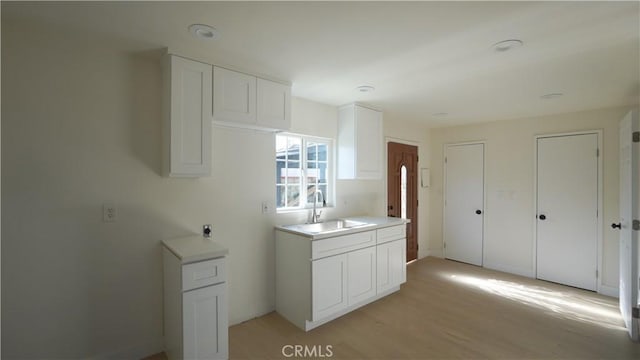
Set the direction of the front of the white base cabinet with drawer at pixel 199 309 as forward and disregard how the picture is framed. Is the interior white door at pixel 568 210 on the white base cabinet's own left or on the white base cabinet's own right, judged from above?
on the white base cabinet's own left

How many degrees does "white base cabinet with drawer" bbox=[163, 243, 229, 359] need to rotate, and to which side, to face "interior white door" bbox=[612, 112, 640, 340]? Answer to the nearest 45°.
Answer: approximately 45° to its left

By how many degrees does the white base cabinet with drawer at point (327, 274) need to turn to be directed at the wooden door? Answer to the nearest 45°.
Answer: approximately 90° to its left

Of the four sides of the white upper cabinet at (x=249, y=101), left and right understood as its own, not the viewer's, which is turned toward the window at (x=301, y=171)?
left

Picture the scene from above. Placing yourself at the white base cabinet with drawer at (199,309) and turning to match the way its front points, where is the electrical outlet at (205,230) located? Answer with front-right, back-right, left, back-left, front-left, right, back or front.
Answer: back-left

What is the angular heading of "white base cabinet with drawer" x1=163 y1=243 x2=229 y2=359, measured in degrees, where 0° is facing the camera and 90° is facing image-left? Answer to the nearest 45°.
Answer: approximately 315°

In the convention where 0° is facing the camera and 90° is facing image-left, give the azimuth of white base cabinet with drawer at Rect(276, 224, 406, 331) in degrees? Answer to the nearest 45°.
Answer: approximately 315°

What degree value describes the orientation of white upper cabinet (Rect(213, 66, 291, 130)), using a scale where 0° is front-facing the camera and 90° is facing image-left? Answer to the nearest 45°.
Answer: approximately 315°

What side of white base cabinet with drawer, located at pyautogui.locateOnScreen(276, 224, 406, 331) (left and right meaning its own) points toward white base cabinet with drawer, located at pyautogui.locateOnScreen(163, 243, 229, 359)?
right
